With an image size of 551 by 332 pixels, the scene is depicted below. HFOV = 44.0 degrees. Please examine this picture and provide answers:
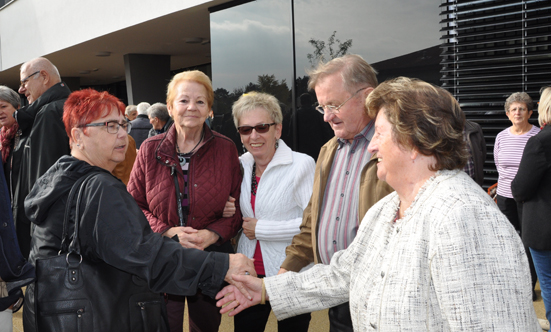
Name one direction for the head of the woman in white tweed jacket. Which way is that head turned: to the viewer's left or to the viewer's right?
to the viewer's left

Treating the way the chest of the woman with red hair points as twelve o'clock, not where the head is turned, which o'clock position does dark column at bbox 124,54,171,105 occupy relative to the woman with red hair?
The dark column is roughly at 9 o'clock from the woman with red hair.

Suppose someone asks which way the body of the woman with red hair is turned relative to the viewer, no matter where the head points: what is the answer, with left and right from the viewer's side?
facing to the right of the viewer

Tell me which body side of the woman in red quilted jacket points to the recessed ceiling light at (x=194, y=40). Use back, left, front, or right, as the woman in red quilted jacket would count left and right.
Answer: back

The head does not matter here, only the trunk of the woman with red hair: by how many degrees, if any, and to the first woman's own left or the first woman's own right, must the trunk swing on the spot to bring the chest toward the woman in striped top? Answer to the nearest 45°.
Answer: approximately 45° to the first woman's own left

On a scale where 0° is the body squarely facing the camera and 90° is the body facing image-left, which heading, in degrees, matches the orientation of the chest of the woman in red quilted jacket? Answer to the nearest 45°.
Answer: approximately 0°

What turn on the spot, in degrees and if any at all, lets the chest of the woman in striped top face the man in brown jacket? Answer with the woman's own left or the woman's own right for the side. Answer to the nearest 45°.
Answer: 0° — they already face them

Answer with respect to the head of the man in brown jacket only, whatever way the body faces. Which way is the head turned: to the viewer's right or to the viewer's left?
to the viewer's left
